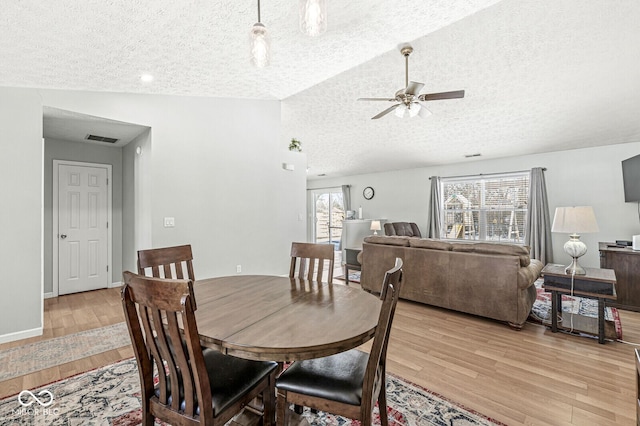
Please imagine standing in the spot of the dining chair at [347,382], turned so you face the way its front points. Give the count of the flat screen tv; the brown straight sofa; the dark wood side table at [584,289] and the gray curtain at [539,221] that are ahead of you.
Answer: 0

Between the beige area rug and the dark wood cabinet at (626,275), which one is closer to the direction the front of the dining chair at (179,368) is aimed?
the dark wood cabinet

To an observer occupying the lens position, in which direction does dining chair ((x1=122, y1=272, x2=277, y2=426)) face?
facing away from the viewer and to the right of the viewer

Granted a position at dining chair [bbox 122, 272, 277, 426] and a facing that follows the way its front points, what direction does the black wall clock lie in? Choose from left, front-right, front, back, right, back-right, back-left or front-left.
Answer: front

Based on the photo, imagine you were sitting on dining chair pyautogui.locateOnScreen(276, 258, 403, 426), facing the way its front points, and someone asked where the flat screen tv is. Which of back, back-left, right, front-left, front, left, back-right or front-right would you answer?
back-right

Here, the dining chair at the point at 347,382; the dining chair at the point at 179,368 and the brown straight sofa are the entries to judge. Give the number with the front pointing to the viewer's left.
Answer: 1

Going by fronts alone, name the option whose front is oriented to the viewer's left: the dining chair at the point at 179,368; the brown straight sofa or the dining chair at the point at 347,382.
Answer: the dining chair at the point at 347,382

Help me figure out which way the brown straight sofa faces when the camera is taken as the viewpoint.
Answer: facing away from the viewer and to the right of the viewer

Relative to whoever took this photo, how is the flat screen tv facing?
facing the viewer and to the left of the viewer

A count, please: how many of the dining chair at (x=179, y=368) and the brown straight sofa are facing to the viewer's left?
0

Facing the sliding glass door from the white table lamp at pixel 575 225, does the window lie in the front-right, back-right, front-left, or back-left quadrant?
front-right

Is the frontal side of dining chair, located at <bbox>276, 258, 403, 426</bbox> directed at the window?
no

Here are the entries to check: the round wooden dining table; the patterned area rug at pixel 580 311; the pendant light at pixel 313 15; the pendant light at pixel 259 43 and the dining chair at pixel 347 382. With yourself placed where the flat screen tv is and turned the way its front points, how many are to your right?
0

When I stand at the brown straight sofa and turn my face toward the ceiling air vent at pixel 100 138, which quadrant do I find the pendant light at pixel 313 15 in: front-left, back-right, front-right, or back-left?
front-left

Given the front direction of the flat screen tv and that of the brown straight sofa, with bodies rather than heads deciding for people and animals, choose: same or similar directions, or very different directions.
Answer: very different directions

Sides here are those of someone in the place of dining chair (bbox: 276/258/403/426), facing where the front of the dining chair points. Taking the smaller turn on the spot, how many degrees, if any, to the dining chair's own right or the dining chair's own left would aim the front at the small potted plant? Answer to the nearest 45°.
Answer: approximately 90° to the dining chair's own right

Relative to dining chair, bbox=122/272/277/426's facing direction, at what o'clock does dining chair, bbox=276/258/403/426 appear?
dining chair, bbox=276/258/403/426 is roughly at 2 o'clock from dining chair, bbox=122/272/277/426.

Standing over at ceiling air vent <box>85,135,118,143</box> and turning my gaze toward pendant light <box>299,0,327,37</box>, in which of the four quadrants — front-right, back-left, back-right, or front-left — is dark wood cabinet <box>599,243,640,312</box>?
front-left

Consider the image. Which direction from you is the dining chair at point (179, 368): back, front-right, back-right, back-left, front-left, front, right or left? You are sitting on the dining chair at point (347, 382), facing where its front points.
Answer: front

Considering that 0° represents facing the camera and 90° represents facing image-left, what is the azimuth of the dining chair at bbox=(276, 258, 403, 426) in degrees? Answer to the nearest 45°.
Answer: approximately 90°
